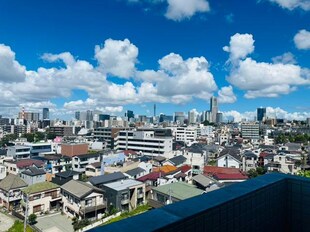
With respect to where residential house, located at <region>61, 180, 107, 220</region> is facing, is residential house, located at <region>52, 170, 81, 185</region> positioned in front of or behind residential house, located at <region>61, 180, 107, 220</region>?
behind

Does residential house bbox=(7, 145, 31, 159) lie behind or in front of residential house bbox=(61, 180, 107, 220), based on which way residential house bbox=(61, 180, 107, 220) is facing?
behind

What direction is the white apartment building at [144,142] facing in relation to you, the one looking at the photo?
facing the viewer and to the left of the viewer

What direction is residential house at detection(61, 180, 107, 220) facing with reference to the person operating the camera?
facing the viewer and to the right of the viewer

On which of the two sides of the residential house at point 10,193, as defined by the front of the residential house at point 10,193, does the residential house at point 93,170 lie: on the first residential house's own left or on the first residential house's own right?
on the first residential house's own left

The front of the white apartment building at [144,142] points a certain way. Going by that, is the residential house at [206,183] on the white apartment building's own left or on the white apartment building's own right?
on the white apartment building's own left

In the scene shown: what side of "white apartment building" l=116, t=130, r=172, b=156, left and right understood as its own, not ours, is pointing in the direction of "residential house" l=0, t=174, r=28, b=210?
front

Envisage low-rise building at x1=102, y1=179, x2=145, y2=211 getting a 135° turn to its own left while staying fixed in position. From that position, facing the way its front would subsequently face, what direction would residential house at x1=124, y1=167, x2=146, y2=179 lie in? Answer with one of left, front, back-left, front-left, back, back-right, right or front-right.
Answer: front

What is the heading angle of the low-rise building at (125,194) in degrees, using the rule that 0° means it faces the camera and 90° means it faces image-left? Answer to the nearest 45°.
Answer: approximately 315°

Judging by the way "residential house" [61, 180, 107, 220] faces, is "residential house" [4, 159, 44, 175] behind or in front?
behind
